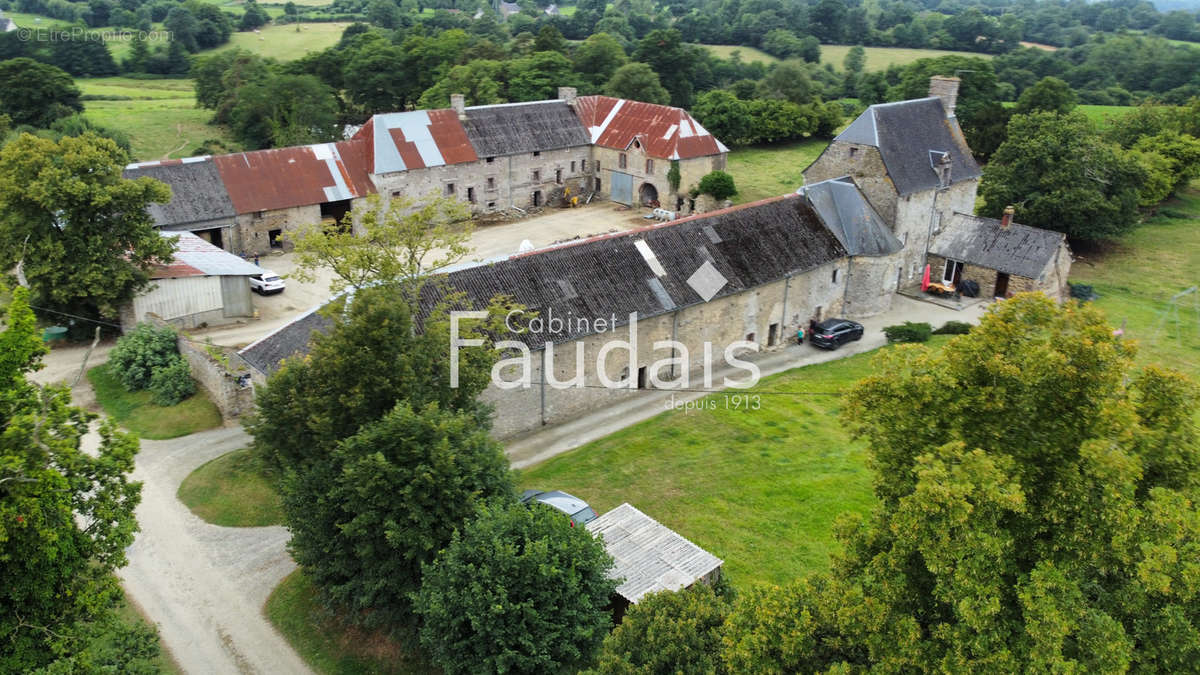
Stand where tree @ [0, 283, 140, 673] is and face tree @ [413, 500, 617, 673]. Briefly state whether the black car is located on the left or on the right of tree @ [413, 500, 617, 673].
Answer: left

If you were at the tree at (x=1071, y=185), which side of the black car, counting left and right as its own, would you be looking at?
front

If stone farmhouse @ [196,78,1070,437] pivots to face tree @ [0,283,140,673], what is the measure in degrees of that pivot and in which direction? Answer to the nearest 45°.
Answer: approximately 90° to its right

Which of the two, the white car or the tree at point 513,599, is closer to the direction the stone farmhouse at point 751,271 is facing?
the tree

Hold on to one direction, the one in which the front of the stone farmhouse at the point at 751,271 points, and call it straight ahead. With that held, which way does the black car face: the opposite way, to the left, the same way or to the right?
to the left

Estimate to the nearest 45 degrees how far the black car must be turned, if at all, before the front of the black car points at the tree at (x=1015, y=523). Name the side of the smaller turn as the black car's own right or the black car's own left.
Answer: approximately 135° to the black car's own right

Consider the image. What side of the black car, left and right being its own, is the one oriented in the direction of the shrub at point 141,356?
back

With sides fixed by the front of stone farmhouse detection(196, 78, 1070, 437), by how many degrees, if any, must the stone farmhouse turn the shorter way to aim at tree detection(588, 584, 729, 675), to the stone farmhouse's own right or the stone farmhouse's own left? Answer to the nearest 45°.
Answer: approximately 45° to the stone farmhouse's own right

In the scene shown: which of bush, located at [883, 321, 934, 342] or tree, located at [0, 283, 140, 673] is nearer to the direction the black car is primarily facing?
the bush

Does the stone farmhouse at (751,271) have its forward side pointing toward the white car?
no

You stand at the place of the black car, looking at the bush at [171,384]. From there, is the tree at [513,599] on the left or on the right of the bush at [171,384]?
left

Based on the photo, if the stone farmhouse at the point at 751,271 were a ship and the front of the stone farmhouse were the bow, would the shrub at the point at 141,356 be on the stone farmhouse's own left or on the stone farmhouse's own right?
on the stone farmhouse's own right

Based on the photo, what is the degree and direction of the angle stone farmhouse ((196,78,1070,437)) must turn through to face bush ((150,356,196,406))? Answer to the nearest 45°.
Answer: approximately 135° to its right

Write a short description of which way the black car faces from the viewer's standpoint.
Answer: facing away from the viewer and to the right of the viewer

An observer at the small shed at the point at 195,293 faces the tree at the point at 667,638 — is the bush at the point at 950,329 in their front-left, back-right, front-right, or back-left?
front-left

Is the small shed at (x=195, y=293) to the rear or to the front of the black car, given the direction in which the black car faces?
to the rear

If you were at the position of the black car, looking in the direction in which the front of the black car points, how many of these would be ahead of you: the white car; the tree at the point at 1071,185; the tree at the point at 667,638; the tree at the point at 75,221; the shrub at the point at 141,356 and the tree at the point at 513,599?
1

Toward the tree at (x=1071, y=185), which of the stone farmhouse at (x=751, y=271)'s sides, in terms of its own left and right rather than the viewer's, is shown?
left

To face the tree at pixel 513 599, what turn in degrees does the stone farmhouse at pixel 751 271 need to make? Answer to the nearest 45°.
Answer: approximately 45° to its right
